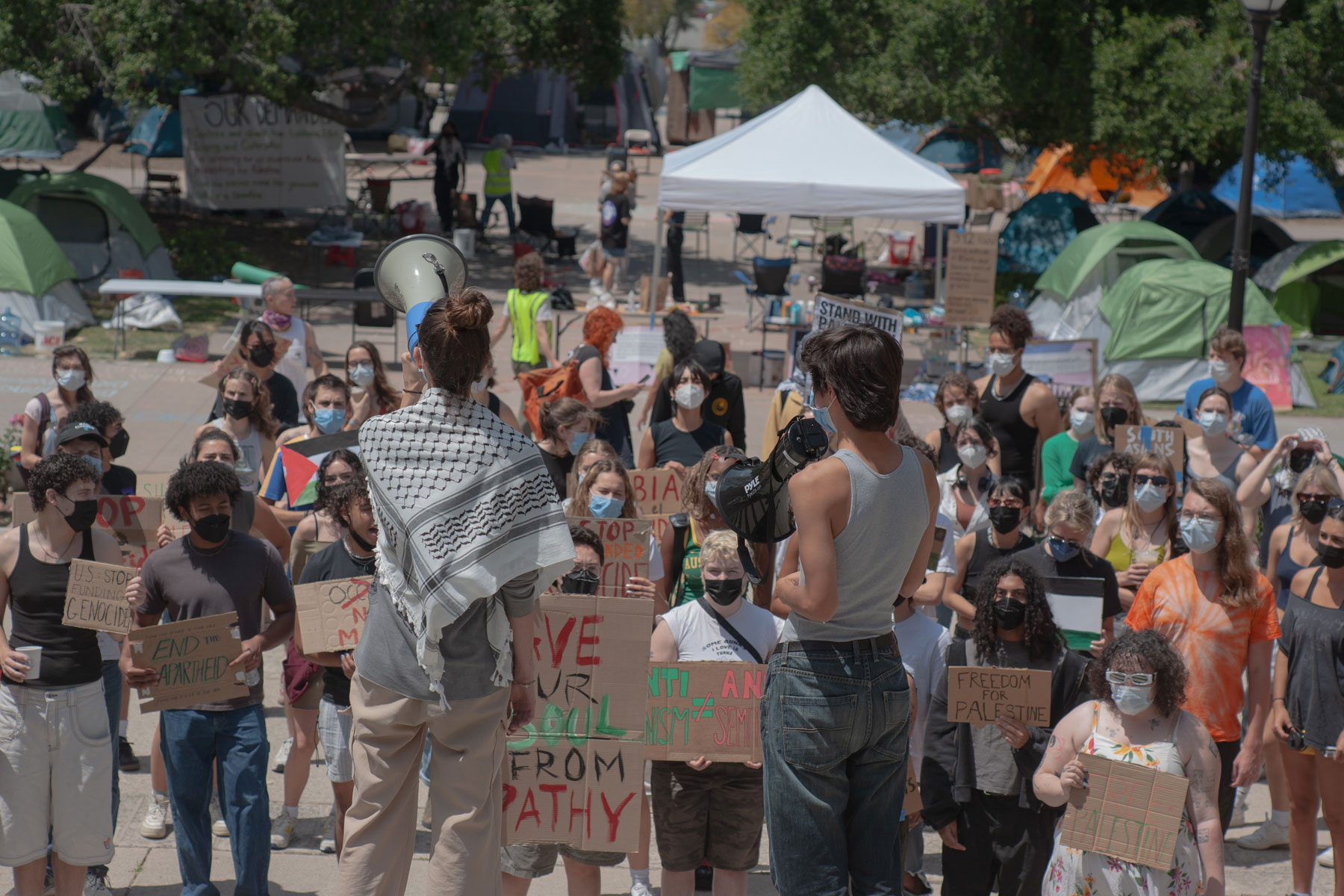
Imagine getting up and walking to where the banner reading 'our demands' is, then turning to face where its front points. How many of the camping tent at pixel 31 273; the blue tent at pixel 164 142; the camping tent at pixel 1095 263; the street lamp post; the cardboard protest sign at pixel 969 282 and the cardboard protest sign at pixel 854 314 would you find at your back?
1

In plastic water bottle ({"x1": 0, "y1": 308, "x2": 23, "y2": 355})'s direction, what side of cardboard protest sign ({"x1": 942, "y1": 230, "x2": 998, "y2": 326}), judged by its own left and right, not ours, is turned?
right

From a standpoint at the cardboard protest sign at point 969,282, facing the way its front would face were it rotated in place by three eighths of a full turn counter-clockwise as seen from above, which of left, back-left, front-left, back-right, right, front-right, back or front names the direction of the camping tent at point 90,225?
back-left

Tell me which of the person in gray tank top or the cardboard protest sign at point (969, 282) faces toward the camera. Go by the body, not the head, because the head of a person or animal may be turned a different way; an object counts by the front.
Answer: the cardboard protest sign

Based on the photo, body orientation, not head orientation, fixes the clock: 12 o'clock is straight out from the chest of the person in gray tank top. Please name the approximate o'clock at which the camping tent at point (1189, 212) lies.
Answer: The camping tent is roughly at 2 o'clock from the person in gray tank top.

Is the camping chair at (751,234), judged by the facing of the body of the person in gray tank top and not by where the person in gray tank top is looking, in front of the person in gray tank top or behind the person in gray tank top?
in front

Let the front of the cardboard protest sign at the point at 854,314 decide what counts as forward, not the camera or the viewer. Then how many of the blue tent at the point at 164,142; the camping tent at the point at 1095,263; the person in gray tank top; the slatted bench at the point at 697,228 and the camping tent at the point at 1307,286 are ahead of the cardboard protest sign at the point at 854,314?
1

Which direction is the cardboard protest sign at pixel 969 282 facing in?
toward the camera

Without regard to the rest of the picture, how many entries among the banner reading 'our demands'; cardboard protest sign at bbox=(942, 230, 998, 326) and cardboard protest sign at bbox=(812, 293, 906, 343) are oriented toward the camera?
3

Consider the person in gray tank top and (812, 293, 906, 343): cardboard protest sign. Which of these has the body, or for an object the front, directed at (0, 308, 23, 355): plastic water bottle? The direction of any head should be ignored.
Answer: the person in gray tank top

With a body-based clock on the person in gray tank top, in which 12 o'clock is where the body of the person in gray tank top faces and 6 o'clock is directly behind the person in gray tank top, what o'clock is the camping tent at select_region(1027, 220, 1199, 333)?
The camping tent is roughly at 2 o'clock from the person in gray tank top.

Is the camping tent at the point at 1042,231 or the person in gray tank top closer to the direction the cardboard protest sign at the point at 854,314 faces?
the person in gray tank top

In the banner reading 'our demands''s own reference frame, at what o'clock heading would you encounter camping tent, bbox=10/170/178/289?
The camping tent is roughly at 1 o'clock from the banner reading 'our demands'.

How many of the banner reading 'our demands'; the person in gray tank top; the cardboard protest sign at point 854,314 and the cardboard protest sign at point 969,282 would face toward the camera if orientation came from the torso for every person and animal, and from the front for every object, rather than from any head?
3

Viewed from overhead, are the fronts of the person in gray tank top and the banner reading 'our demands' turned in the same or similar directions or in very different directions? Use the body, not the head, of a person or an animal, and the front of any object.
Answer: very different directions

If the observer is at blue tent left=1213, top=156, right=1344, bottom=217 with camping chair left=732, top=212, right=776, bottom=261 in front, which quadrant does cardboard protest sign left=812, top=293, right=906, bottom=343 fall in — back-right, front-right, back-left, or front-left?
front-left

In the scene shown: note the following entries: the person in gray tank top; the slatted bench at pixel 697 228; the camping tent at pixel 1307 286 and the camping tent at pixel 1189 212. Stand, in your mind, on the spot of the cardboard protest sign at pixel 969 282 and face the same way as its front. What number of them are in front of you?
1

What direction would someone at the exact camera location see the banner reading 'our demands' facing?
facing the viewer

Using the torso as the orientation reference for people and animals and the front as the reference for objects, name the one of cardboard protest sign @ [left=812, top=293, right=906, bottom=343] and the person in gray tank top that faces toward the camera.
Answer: the cardboard protest sign

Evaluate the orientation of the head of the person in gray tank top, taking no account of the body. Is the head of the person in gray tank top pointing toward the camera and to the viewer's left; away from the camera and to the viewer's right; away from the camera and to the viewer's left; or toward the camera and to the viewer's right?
away from the camera and to the viewer's left
